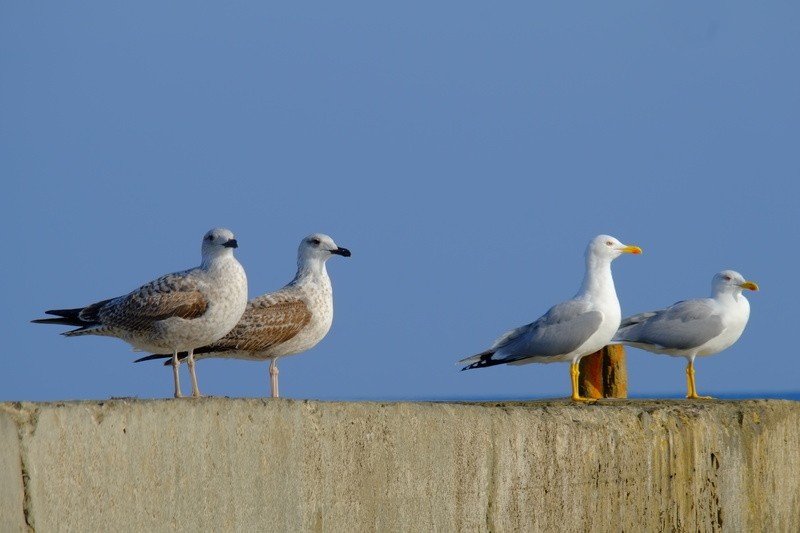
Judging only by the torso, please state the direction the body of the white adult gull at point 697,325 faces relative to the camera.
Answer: to the viewer's right

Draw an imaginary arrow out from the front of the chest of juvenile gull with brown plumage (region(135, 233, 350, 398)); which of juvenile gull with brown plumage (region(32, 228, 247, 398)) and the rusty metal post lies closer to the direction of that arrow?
the rusty metal post

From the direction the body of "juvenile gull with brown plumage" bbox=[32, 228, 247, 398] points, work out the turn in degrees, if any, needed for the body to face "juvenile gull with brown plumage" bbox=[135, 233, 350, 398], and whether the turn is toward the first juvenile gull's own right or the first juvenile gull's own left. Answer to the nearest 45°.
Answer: approximately 45° to the first juvenile gull's own left

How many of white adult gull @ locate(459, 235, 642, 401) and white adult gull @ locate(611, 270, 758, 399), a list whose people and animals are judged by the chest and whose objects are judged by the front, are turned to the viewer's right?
2

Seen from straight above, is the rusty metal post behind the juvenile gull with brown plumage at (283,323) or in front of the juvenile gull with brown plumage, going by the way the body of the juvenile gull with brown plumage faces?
in front

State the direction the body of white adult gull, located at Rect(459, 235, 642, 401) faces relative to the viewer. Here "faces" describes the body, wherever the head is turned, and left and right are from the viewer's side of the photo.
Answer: facing to the right of the viewer

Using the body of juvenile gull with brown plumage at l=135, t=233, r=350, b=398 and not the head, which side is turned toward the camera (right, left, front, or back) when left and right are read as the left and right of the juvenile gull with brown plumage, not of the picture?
right

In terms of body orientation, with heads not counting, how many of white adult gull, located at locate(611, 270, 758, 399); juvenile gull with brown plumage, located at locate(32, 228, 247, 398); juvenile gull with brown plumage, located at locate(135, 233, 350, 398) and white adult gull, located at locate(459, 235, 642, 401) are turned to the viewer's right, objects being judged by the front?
4

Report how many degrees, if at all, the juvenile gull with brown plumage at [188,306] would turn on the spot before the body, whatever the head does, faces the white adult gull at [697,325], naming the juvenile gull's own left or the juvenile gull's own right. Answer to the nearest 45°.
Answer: approximately 45° to the juvenile gull's own left

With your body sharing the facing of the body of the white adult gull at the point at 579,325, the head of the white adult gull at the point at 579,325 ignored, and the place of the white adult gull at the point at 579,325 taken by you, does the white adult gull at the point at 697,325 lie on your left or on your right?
on your left

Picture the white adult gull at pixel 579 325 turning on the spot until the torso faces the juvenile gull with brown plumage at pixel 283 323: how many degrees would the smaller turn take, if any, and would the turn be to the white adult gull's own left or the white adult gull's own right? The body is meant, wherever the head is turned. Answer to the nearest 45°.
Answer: approximately 135° to the white adult gull's own right

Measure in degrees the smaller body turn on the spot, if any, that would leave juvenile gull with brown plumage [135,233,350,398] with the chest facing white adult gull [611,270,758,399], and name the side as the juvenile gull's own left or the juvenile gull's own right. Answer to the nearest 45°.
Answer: approximately 45° to the juvenile gull's own left

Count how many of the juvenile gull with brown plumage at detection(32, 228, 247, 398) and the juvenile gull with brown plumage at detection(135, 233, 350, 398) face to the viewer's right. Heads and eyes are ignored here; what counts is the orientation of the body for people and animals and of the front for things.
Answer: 2

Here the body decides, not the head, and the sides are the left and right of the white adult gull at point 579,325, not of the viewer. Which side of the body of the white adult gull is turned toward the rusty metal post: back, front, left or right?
left

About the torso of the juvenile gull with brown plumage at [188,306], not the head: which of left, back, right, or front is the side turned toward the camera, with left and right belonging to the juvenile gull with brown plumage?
right
